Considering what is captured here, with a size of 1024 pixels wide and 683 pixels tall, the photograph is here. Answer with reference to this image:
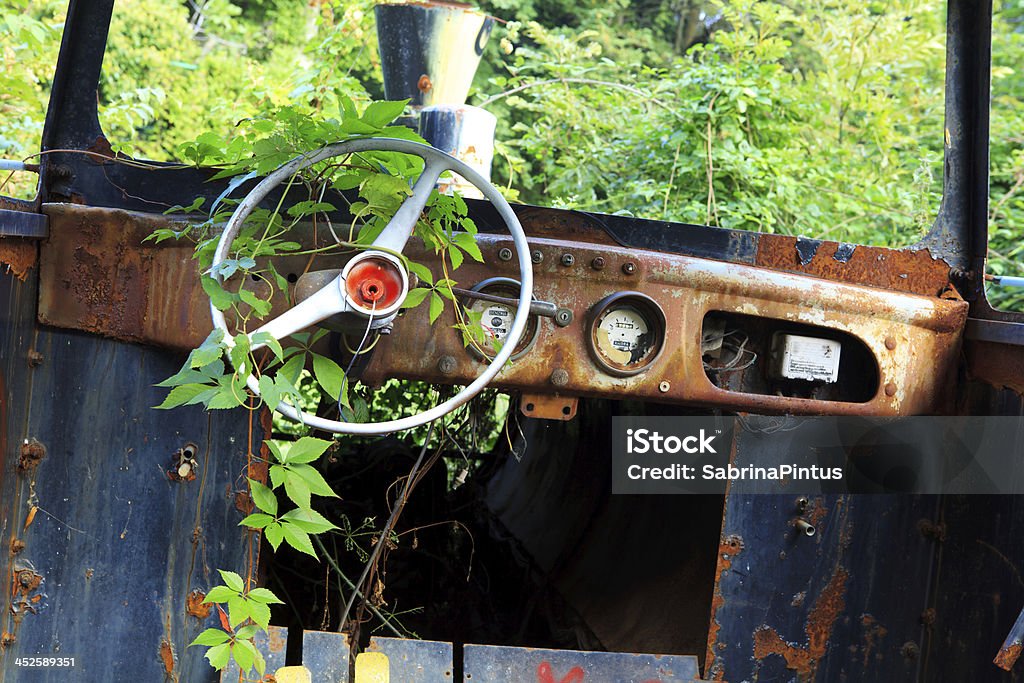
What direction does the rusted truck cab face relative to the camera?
away from the camera
